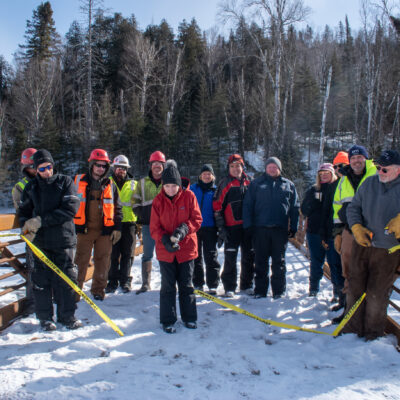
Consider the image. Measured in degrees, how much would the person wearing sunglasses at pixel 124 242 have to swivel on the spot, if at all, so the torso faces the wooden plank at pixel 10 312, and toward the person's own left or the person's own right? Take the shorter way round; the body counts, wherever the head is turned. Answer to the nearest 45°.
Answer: approximately 45° to the person's own right

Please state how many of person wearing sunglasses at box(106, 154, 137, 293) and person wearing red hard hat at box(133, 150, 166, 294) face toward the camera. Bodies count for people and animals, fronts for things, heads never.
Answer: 2

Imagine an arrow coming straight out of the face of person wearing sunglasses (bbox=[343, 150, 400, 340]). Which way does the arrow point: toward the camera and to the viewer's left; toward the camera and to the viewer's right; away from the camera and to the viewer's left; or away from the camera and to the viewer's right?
toward the camera and to the viewer's left

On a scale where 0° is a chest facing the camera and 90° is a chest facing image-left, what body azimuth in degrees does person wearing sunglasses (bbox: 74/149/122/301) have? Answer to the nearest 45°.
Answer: approximately 0°

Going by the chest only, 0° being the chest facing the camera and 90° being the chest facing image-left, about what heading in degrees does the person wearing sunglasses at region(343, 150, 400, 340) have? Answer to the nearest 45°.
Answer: approximately 0°

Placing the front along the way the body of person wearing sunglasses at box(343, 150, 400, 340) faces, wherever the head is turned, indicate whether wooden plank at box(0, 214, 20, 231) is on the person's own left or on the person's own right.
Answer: on the person's own right
